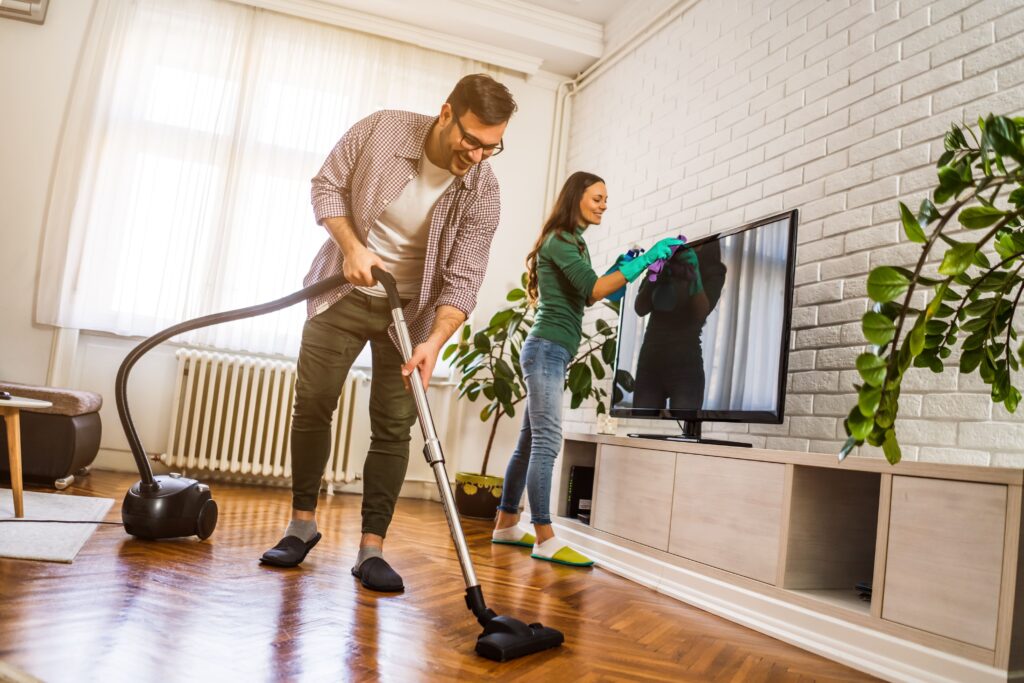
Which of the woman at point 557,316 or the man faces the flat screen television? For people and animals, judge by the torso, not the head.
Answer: the woman

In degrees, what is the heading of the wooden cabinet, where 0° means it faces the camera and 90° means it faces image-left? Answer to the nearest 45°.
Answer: approximately 45°

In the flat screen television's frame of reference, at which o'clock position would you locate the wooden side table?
The wooden side table is roughly at 1 o'clock from the flat screen television.

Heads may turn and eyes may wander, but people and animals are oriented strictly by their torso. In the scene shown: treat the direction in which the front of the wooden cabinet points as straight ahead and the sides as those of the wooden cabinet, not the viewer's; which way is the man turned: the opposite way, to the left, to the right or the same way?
to the left

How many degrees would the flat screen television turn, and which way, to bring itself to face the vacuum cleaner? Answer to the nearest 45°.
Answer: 0° — it already faces it

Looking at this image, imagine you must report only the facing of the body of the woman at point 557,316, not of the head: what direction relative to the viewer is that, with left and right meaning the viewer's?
facing to the right of the viewer

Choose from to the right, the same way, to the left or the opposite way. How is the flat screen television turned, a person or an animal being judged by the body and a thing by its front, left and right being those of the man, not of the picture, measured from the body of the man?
to the right

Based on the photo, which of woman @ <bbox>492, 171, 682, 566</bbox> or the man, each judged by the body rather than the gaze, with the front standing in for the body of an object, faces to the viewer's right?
the woman

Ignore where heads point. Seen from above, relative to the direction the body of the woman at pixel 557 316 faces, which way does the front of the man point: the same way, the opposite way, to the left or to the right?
to the right

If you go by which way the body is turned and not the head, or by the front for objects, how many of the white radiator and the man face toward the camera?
2

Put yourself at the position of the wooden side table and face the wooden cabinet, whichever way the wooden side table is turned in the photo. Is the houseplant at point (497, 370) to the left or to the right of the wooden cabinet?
left
